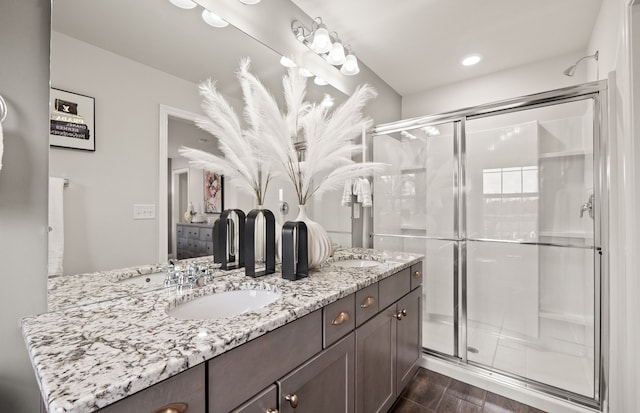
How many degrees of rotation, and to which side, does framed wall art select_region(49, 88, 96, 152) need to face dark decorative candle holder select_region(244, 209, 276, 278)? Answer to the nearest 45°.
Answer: approximately 45° to its left

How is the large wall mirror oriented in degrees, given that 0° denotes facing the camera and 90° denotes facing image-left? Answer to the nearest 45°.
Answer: approximately 315°

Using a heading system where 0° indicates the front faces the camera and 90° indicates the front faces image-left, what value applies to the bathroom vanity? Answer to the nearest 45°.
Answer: approximately 315°

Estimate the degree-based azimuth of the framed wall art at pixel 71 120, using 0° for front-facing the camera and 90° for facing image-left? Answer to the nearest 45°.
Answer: approximately 315°
